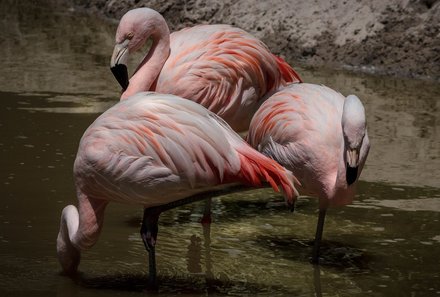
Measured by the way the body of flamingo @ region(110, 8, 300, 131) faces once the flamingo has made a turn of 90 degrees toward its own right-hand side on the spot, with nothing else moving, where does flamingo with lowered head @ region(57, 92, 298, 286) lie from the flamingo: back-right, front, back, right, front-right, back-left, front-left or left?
back

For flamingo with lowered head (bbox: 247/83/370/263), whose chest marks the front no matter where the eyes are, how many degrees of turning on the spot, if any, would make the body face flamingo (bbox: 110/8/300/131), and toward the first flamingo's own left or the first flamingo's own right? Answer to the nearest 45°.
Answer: approximately 180°

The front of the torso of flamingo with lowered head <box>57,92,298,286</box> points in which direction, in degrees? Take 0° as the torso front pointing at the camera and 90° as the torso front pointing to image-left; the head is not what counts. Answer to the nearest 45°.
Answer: approximately 90°

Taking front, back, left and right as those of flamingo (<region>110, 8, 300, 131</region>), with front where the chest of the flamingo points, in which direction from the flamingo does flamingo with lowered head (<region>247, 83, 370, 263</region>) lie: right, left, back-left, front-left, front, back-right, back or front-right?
back-left

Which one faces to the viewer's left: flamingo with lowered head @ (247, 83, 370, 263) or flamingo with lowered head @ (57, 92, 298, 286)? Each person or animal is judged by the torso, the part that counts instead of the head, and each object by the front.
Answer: flamingo with lowered head @ (57, 92, 298, 286)

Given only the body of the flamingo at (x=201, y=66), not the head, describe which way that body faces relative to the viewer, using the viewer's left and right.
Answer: facing to the left of the viewer

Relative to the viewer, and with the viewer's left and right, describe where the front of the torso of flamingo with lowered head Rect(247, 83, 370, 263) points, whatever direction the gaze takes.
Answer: facing the viewer and to the right of the viewer

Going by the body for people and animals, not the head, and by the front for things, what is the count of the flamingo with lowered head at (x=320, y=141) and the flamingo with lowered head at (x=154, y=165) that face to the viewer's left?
1
